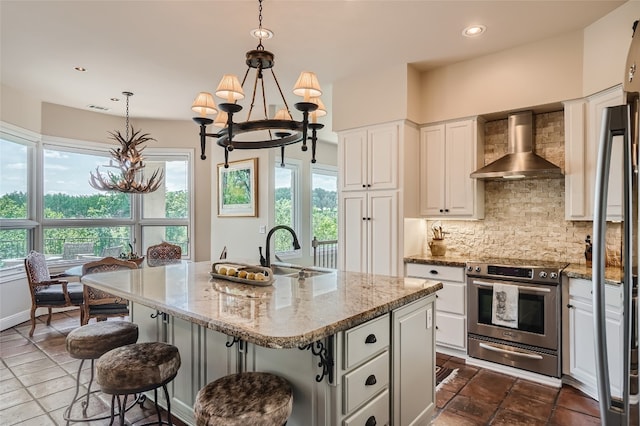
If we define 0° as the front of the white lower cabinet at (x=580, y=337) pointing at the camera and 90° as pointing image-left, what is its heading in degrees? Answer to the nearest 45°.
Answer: approximately 45°

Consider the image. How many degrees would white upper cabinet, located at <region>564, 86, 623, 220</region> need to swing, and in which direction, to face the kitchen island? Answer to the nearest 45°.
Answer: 0° — it already faces it

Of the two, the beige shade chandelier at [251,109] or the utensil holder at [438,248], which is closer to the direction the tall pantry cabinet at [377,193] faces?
the beige shade chandelier

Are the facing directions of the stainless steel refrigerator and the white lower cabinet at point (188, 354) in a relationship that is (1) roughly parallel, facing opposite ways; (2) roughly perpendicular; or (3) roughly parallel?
roughly perpendicular

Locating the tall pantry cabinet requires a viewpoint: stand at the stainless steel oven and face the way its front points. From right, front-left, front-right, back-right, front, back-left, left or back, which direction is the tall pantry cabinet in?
front-right

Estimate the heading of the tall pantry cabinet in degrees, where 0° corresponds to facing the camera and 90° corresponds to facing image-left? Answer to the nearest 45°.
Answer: approximately 45°

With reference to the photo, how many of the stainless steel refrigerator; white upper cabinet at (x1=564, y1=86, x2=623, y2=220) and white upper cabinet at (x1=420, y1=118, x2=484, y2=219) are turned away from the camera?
0

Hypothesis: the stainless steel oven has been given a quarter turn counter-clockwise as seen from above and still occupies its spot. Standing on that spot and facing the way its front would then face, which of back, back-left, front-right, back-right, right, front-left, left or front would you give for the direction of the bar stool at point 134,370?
right

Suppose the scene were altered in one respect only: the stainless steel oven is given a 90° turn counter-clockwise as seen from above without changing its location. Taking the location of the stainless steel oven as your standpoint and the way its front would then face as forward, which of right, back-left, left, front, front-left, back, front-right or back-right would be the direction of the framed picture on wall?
back-right

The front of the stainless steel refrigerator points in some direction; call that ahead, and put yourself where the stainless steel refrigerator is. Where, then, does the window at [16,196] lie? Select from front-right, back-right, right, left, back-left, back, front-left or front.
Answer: front

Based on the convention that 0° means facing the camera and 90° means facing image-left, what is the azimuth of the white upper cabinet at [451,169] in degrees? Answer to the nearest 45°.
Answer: approximately 45°

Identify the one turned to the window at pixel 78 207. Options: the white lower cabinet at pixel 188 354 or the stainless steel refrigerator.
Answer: the stainless steel refrigerator

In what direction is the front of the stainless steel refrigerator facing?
to the viewer's left

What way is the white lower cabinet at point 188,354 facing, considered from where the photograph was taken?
facing the viewer and to the left of the viewer

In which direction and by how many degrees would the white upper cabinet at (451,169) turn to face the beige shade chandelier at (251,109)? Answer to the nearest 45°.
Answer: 0° — it already faces it
